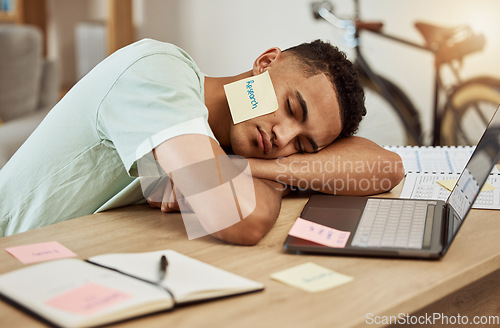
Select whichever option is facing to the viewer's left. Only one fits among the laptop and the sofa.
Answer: the laptop

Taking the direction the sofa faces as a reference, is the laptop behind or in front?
in front

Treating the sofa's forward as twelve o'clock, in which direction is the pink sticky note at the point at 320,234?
The pink sticky note is roughly at 1 o'clock from the sofa.

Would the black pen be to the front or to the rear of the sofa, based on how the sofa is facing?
to the front

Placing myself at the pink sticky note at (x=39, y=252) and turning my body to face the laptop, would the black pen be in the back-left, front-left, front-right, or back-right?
front-right

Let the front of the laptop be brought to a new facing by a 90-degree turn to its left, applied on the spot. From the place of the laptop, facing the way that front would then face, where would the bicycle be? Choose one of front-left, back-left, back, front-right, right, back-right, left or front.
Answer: back

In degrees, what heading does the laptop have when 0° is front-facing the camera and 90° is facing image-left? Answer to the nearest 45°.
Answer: approximately 90°

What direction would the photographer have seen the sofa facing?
facing the viewer and to the right of the viewer

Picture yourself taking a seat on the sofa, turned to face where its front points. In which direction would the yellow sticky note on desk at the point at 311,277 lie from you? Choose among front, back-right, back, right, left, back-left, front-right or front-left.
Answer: front-right

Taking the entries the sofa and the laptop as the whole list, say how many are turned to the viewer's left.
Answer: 1

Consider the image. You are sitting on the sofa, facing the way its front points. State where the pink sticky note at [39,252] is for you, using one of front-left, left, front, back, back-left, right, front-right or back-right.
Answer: front-right
